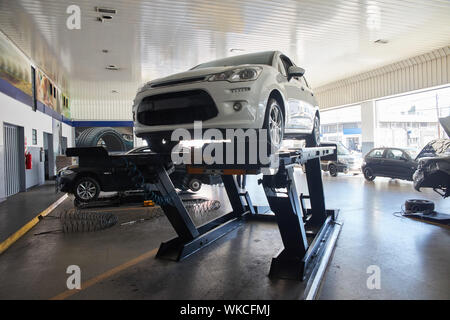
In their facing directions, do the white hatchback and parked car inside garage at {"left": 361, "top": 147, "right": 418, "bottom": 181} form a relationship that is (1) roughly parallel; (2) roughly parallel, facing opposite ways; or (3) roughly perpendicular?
roughly perpendicular

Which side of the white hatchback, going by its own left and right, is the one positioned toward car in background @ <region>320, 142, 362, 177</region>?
back

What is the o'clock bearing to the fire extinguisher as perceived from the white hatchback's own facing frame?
The fire extinguisher is roughly at 3 o'clock from the white hatchback.

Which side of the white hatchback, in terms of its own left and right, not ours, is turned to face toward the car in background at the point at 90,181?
right

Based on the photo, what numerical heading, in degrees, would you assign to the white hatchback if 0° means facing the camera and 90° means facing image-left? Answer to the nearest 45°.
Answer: approximately 45°

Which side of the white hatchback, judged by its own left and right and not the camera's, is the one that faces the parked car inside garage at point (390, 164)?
back

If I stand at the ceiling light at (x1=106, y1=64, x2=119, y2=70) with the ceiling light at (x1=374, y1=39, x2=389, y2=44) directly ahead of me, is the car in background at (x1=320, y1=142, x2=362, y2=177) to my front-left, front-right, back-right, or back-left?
front-left
